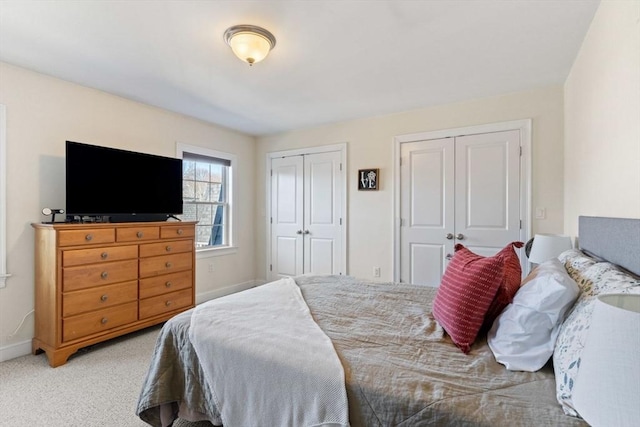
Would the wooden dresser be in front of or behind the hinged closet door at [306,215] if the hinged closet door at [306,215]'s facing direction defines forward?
in front

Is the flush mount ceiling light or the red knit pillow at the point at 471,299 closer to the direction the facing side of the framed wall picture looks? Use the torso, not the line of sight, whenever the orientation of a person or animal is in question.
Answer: the flush mount ceiling light

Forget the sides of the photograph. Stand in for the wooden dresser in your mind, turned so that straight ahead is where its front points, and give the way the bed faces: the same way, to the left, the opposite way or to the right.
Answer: the opposite way

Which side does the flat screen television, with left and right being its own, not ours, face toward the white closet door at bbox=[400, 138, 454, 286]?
front

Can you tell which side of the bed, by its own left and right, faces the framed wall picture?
right

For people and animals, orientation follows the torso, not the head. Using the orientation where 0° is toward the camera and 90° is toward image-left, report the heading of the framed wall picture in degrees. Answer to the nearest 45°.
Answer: approximately 45°

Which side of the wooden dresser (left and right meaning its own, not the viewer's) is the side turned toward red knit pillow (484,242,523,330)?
front

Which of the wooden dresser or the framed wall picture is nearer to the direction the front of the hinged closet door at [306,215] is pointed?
the wooden dresser

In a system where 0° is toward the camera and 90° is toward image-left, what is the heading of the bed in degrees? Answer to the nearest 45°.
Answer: approximately 90°

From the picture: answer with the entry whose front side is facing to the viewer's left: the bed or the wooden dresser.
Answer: the bed

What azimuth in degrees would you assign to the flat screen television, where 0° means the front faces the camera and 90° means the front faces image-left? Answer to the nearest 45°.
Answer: approximately 315°
